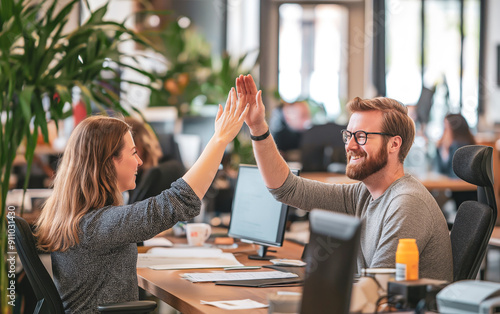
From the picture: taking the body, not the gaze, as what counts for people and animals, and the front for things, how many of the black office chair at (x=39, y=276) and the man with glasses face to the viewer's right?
1

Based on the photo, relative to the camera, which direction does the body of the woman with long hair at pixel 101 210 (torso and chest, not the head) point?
to the viewer's right

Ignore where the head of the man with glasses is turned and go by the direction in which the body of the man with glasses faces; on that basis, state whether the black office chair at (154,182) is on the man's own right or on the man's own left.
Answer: on the man's own right

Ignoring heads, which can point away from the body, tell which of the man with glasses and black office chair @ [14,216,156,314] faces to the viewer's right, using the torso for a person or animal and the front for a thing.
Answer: the black office chair

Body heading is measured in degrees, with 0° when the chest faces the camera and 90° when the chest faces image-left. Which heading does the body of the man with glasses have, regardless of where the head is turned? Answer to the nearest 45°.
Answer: approximately 45°

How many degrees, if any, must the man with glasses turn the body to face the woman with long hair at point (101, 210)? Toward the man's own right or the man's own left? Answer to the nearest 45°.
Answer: approximately 45° to the man's own right

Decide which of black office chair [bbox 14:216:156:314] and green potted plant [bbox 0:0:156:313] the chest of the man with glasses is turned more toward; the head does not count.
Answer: the black office chair

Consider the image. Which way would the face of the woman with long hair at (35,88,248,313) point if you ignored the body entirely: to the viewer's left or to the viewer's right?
to the viewer's right

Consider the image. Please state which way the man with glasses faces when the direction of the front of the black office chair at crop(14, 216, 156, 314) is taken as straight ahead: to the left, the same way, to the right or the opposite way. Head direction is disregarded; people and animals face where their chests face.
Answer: the opposite way

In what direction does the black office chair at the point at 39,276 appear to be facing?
to the viewer's right

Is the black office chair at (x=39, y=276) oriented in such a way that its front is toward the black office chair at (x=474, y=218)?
yes
